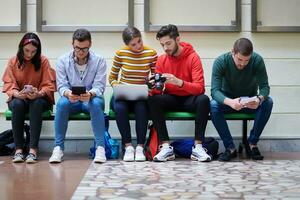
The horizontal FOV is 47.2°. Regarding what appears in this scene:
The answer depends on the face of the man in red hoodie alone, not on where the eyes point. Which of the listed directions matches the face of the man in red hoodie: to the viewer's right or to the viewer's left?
to the viewer's left

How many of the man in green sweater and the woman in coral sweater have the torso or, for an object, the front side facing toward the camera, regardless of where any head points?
2

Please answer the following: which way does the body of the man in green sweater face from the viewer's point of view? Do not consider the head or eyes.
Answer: toward the camera

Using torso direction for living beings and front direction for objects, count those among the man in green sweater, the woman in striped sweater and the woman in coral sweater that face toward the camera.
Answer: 3

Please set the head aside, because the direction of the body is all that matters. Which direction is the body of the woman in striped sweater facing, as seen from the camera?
toward the camera

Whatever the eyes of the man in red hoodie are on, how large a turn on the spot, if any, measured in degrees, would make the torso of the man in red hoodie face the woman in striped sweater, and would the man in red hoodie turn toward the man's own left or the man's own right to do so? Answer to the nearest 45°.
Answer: approximately 45° to the man's own right

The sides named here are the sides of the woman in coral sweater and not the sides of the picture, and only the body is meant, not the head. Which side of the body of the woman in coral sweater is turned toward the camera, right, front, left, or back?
front

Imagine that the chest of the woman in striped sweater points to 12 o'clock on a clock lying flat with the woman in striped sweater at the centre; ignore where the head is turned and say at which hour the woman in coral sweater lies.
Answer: The woman in coral sweater is roughly at 3 o'clock from the woman in striped sweater.

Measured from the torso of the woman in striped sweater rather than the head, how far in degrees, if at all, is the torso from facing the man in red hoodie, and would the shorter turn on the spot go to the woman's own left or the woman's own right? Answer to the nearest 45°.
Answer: approximately 90° to the woman's own left

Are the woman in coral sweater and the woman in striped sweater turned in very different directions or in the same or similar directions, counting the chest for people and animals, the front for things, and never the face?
same or similar directions
